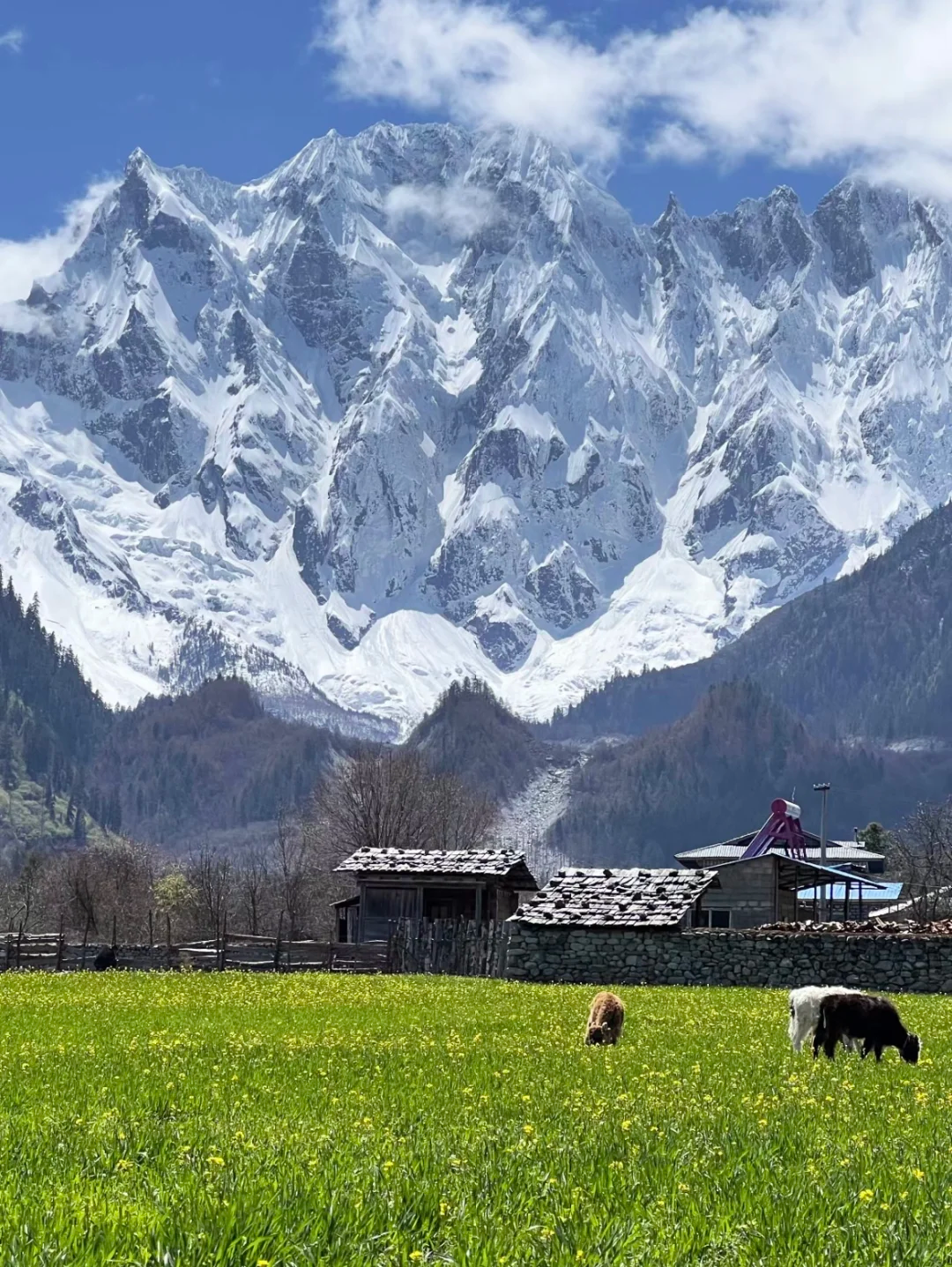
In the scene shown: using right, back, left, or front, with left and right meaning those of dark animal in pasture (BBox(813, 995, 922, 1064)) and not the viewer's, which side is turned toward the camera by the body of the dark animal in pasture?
right

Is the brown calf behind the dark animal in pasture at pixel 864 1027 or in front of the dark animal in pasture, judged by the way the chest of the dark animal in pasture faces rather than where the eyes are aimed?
behind
